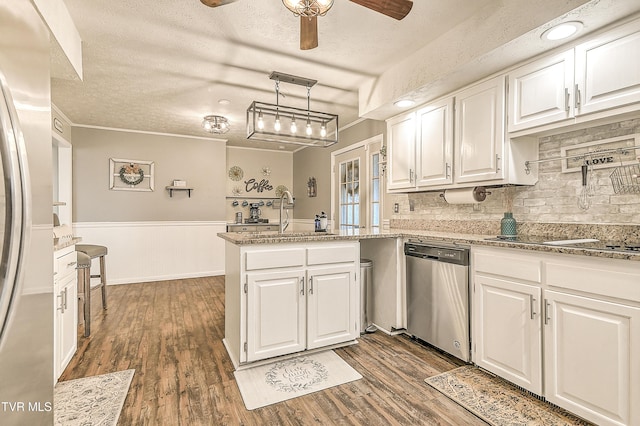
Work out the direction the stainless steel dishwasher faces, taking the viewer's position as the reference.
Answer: facing the viewer and to the left of the viewer

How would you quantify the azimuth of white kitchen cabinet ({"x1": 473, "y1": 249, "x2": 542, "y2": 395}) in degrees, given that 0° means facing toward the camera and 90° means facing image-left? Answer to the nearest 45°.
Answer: approximately 45°

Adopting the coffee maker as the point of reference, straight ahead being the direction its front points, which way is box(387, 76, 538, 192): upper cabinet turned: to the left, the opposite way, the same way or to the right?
to the right

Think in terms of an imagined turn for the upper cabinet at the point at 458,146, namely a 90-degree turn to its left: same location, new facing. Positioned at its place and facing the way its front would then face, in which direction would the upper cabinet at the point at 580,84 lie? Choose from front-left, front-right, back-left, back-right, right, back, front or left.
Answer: front

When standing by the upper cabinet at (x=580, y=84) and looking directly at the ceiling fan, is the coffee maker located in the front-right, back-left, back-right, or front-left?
front-right

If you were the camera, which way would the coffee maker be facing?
facing the viewer

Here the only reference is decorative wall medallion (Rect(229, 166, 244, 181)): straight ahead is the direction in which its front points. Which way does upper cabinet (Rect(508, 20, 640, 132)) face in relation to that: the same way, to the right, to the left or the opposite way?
to the right

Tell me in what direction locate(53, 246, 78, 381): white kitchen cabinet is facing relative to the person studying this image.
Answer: facing to the right of the viewer

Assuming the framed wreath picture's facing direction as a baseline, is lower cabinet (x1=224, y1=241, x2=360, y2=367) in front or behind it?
in front

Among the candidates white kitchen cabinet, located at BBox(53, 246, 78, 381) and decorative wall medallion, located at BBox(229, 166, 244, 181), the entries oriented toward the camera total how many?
1

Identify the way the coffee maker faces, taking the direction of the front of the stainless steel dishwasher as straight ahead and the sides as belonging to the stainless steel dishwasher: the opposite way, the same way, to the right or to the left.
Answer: to the left

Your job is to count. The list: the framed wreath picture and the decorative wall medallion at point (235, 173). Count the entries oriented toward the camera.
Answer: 2

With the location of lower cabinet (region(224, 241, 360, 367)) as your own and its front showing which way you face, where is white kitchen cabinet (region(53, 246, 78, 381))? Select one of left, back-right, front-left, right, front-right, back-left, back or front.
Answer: back-right

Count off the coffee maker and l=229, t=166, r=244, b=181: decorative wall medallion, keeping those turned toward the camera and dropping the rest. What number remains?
2

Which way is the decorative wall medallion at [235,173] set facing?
toward the camera

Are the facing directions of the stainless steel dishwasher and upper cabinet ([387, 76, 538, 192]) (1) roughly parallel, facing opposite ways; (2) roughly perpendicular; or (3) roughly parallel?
roughly parallel

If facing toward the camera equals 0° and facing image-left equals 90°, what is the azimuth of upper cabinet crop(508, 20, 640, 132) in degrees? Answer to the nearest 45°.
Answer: approximately 45°
